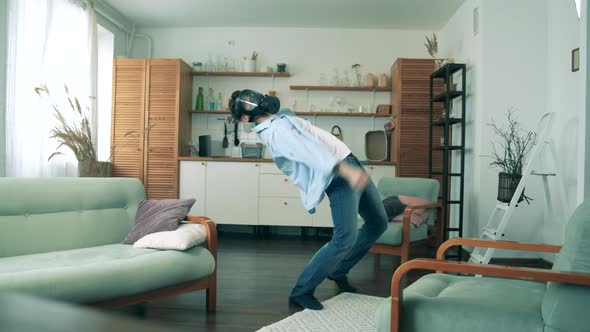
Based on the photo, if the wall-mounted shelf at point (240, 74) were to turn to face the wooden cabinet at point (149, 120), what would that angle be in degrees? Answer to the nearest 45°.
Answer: approximately 90° to its right

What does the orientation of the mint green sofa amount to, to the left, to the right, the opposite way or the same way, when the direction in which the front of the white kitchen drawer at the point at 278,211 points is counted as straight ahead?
to the left

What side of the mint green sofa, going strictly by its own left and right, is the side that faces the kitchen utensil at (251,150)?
left

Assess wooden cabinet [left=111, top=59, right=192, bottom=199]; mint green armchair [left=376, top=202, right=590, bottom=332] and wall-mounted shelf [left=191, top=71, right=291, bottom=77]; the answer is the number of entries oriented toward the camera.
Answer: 2

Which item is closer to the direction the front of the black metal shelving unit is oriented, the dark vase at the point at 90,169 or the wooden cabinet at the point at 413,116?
the dark vase

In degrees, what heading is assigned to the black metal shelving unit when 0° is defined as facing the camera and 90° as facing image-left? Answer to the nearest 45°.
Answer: approximately 45°

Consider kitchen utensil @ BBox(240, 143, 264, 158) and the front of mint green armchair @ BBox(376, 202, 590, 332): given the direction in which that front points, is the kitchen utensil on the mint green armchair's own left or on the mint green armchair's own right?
on the mint green armchair's own right

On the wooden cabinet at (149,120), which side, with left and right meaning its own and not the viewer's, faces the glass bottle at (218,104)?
left

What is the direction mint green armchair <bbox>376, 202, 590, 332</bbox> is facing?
to the viewer's left
